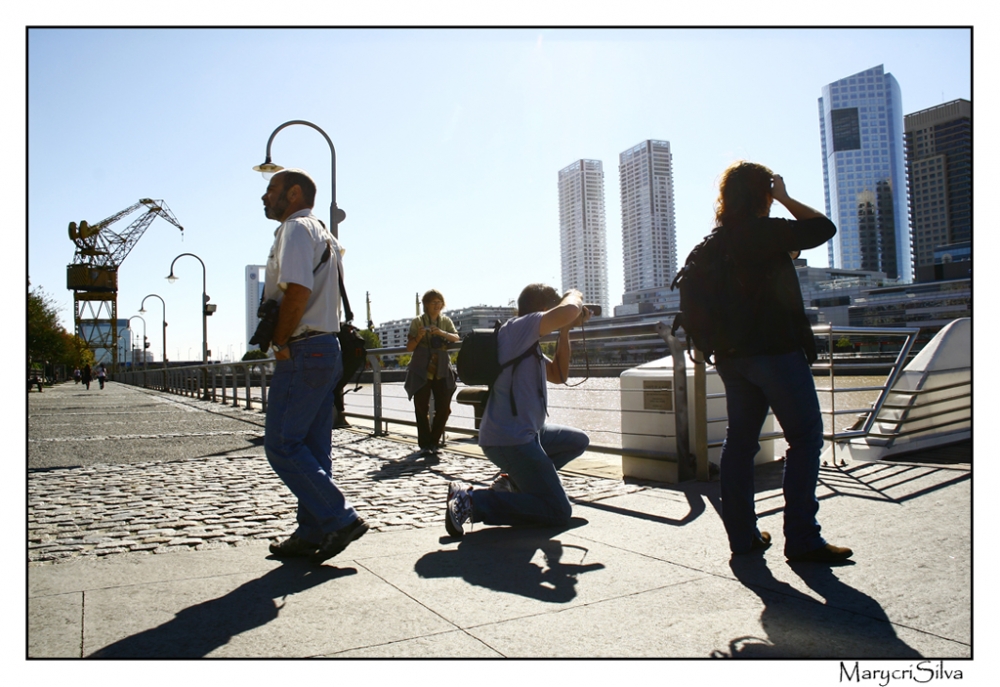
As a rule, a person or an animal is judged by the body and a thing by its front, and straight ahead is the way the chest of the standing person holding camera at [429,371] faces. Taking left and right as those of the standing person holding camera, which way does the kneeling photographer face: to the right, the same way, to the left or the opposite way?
to the left

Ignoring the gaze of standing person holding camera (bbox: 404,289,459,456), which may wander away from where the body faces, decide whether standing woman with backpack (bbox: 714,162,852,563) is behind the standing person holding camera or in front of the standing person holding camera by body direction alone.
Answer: in front

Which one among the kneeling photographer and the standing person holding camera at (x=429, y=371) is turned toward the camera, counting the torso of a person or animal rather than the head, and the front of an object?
the standing person holding camera

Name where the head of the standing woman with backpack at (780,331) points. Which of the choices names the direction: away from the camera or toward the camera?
away from the camera

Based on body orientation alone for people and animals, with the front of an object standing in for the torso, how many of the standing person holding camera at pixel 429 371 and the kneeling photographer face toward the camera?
1

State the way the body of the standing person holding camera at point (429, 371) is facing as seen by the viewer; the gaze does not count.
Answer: toward the camera

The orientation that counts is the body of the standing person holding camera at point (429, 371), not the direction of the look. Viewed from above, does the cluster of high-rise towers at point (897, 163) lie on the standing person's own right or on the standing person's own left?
on the standing person's own left

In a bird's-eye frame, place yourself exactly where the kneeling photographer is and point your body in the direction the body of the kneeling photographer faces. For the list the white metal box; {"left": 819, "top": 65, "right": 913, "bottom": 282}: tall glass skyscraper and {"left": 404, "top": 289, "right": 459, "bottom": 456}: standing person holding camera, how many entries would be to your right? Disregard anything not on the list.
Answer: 0

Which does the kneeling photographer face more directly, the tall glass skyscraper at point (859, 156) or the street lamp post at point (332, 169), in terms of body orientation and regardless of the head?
the tall glass skyscraper

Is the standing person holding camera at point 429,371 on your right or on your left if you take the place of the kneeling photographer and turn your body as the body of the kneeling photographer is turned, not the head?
on your left

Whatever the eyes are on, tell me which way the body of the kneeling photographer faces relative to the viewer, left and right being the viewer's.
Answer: facing to the right of the viewer

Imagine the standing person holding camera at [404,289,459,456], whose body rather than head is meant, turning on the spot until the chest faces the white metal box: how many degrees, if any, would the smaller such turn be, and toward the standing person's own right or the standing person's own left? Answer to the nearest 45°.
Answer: approximately 45° to the standing person's own left

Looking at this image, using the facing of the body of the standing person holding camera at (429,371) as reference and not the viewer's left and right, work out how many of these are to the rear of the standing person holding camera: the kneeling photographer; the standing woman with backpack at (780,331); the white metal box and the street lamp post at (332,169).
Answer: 1

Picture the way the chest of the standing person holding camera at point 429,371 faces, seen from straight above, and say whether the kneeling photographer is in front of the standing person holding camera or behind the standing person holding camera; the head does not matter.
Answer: in front

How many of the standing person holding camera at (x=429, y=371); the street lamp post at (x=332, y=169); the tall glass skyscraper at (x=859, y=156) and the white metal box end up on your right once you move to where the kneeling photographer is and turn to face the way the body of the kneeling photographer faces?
0

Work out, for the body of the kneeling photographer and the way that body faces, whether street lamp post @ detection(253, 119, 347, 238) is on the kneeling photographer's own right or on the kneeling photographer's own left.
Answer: on the kneeling photographer's own left

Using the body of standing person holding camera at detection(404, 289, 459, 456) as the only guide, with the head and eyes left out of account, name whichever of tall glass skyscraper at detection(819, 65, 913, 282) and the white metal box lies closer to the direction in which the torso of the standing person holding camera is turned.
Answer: the white metal box
